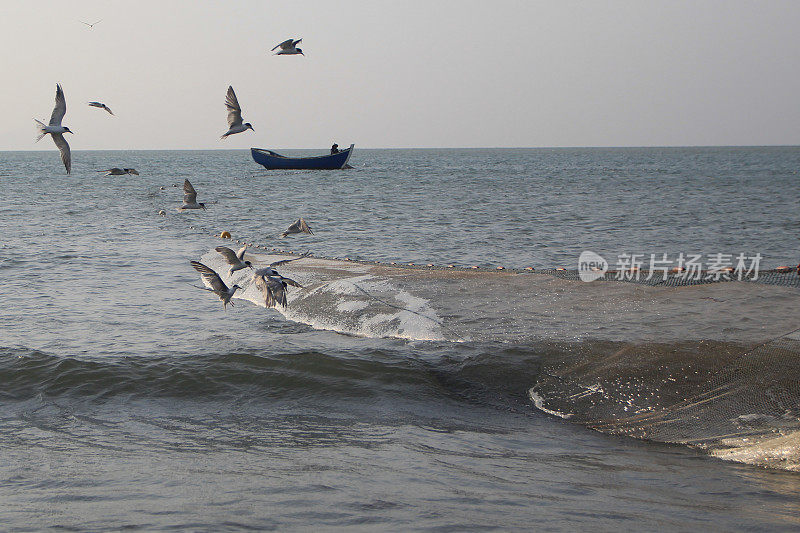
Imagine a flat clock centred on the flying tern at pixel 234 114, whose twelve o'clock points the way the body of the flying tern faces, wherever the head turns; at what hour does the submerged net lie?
The submerged net is roughly at 2 o'clock from the flying tern.

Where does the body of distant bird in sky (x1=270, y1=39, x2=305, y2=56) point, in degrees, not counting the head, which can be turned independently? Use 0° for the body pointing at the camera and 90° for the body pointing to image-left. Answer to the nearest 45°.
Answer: approximately 270°

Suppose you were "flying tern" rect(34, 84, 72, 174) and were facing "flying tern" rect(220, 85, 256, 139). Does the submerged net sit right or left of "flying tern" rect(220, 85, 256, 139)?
right

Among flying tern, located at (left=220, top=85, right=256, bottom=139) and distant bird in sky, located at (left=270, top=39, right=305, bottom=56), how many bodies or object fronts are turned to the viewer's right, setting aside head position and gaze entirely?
2

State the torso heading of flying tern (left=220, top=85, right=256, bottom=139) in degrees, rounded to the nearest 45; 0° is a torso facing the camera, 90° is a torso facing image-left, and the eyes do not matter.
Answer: approximately 270°

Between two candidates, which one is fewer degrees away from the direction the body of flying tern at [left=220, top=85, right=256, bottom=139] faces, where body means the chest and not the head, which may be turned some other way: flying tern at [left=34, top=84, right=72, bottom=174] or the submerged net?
the submerged net

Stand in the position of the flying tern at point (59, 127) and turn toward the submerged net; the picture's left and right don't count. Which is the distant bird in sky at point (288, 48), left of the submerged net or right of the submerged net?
left

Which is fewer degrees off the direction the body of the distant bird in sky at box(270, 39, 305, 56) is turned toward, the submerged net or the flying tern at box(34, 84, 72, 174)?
the submerged net

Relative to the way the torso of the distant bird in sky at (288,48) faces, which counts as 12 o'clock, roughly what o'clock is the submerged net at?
The submerged net is roughly at 2 o'clock from the distant bird in sky.
